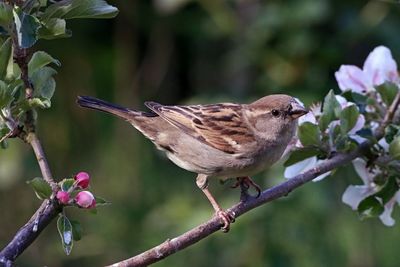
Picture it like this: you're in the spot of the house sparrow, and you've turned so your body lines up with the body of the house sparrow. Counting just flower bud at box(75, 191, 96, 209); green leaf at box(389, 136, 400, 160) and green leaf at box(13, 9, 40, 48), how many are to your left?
0

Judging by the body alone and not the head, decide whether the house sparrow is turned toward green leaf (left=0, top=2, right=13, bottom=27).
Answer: no

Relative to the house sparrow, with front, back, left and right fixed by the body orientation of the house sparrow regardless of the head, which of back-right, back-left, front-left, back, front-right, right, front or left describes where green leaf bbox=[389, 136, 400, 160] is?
front-right

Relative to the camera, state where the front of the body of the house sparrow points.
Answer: to the viewer's right

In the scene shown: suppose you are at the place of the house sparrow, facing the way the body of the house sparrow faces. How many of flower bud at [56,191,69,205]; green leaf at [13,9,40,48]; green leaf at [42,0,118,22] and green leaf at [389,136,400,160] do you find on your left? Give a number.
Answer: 0

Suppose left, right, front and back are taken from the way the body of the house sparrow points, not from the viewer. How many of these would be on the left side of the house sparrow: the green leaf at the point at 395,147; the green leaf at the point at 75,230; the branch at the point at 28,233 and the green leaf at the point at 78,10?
0

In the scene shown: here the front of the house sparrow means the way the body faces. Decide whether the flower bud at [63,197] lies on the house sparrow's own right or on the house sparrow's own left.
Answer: on the house sparrow's own right

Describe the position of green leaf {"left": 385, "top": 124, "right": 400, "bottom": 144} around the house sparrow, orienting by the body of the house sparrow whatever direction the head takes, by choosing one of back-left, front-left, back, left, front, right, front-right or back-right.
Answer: front-right

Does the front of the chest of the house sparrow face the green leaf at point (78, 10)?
no

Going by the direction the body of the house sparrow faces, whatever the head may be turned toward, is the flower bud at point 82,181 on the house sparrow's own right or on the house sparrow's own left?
on the house sparrow's own right

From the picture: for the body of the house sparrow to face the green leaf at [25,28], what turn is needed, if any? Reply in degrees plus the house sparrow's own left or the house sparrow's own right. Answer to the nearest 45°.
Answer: approximately 135° to the house sparrow's own right
